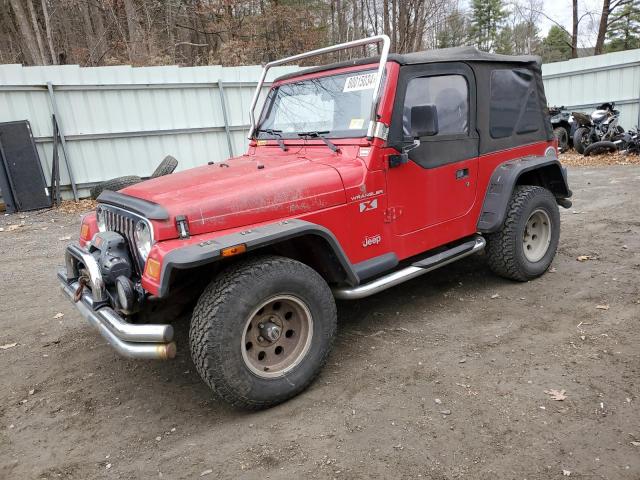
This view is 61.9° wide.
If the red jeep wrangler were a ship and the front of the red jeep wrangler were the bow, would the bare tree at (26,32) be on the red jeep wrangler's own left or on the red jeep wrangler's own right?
on the red jeep wrangler's own right

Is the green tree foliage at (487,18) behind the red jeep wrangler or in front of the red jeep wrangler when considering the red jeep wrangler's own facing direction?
behind

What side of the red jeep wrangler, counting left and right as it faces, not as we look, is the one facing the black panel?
right

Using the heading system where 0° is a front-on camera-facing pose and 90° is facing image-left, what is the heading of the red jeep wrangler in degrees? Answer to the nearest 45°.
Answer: approximately 45°

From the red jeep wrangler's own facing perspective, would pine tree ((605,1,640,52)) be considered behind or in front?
behind

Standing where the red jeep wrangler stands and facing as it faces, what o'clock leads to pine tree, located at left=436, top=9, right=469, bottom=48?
The pine tree is roughly at 5 o'clock from the red jeep wrangler.
